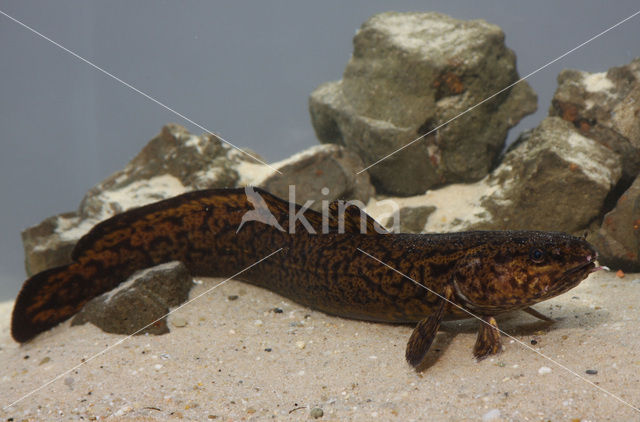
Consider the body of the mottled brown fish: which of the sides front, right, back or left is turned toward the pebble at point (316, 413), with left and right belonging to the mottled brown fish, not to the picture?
right

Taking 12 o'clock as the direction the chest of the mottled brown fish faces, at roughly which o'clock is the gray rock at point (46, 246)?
The gray rock is roughly at 7 o'clock from the mottled brown fish.

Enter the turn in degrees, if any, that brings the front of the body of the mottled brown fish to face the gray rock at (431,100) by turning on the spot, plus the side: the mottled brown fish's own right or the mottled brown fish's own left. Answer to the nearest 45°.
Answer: approximately 45° to the mottled brown fish's own left

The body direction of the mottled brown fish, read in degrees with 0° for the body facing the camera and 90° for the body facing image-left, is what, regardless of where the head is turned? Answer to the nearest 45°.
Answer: approximately 270°

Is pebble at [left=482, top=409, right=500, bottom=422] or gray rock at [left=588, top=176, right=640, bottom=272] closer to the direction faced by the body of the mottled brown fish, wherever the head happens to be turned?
the gray rock

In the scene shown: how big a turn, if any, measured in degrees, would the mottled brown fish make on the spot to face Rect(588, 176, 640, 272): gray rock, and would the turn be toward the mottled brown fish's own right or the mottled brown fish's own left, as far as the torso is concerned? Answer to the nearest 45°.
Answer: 0° — it already faces it

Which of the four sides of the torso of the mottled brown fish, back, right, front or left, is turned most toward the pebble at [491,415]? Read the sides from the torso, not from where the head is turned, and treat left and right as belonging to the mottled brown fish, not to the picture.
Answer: right

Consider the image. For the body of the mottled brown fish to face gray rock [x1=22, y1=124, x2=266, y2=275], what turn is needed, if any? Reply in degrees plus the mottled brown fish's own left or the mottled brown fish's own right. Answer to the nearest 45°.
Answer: approximately 135° to the mottled brown fish's own left

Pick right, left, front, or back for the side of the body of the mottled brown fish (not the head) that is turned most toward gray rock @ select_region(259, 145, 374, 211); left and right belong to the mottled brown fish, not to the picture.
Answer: left

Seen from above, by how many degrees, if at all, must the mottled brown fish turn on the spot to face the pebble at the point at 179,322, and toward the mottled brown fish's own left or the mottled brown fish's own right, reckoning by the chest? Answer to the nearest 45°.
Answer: approximately 180°

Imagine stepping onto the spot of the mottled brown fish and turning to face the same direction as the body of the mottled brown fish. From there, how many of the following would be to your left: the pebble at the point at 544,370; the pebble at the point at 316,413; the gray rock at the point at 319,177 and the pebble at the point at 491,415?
1
